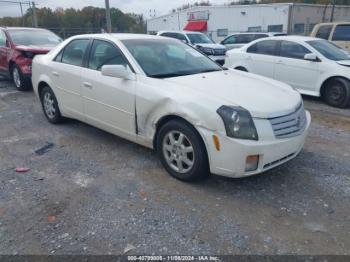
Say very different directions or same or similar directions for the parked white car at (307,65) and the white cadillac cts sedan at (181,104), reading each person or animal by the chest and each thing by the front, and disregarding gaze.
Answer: same or similar directions

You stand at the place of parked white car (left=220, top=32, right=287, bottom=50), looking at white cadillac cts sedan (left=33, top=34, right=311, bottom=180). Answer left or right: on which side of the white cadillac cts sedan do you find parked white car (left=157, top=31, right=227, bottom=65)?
right

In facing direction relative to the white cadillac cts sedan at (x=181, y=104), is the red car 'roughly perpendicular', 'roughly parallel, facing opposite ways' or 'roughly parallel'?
roughly parallel

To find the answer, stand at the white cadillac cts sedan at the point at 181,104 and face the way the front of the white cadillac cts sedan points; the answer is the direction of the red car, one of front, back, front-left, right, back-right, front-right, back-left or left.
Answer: back

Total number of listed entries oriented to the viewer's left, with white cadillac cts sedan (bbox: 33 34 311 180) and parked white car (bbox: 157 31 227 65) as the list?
0

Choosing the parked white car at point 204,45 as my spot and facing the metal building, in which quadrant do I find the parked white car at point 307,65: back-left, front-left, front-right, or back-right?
back-right

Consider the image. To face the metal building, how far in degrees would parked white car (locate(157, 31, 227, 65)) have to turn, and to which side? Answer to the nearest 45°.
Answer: approximately 135° to its left

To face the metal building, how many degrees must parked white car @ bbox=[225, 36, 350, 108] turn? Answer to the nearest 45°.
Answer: approximately 135° to its left

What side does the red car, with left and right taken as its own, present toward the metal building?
left

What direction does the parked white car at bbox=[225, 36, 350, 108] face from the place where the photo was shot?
facing the viewer and to the right of the viewer

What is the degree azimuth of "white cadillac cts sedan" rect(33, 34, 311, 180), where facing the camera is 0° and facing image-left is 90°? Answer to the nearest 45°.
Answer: approximately 315°

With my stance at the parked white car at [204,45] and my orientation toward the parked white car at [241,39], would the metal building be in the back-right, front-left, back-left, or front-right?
front-left

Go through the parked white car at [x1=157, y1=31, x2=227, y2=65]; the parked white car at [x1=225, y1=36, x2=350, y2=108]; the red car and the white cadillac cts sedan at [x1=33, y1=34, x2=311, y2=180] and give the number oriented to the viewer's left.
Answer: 0

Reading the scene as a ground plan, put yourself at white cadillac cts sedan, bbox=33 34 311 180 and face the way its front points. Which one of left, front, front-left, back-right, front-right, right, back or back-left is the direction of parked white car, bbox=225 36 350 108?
left

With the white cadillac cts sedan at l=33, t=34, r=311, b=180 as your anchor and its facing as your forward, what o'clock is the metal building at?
The metal building is roughly at 8 o'clock from the white cadillac cts sedan.
